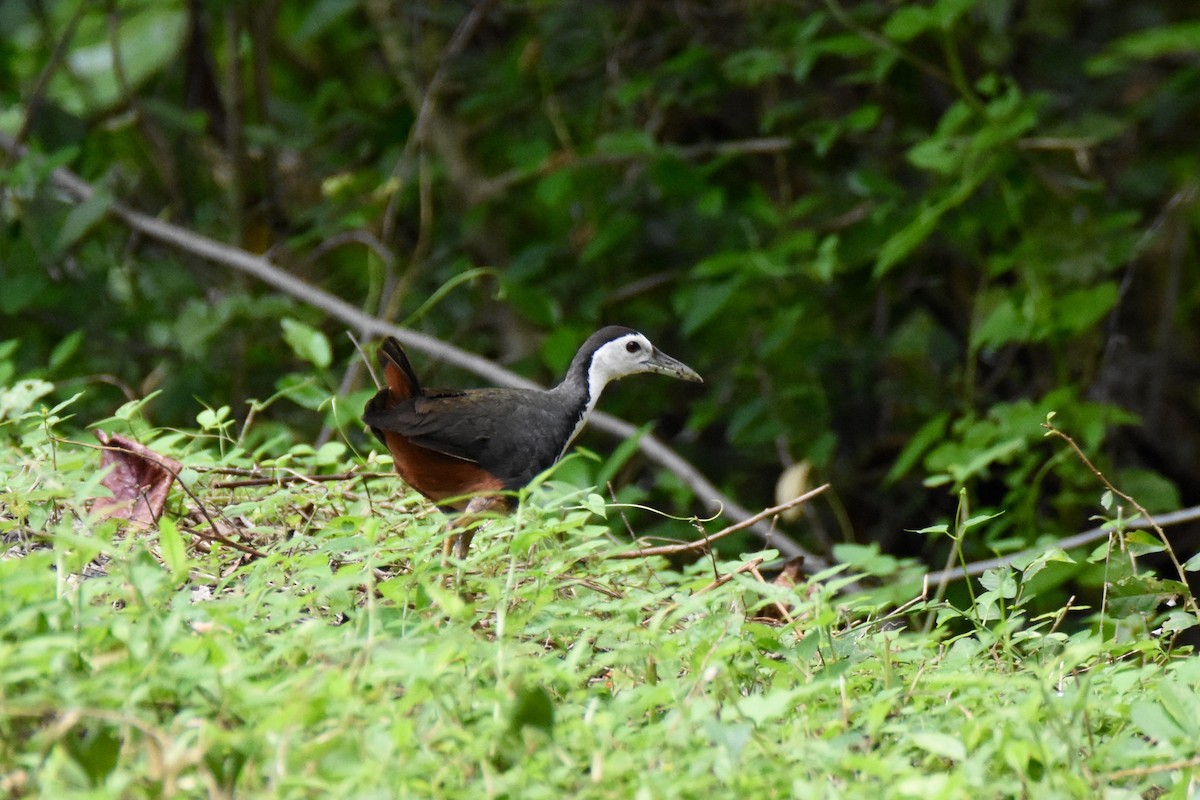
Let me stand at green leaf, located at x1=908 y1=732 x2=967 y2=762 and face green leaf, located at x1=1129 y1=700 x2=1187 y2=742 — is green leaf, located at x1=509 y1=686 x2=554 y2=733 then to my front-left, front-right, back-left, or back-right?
back-left

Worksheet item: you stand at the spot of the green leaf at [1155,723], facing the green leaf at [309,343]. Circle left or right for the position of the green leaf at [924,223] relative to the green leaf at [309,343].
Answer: right

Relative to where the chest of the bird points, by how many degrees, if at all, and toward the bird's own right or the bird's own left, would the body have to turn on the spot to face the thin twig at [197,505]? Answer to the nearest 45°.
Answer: approximately 135° to the bird's own right

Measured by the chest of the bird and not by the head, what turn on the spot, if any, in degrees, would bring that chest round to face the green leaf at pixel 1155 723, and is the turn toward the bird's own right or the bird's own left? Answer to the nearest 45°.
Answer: approximately 45° to the bird's own right

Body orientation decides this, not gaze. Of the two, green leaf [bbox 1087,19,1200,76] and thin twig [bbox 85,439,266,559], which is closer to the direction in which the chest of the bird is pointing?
the green leaf

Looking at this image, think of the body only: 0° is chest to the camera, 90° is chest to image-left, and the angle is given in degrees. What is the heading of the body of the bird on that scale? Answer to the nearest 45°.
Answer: approximately 270°

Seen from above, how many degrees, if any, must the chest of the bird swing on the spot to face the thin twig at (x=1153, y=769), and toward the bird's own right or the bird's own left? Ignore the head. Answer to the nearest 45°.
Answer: approximately 45° to the bird's own right

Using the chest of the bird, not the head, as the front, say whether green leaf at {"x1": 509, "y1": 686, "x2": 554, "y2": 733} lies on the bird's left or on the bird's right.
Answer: on the bird's right

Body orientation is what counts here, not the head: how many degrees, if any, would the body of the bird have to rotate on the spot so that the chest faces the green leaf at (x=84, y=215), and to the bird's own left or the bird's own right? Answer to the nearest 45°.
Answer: approximately 135° to the bird's own left
